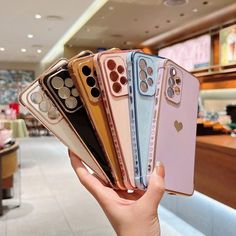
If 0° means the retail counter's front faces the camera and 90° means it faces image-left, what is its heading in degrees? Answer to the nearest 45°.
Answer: approximately 45°

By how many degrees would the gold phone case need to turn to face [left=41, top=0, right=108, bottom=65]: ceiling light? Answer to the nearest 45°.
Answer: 0° — it already faces it

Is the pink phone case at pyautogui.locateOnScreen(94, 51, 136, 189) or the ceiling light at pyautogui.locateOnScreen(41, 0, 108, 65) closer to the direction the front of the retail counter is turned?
the pink phone case

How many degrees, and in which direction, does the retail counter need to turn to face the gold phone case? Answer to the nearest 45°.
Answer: approximately 45° to its left

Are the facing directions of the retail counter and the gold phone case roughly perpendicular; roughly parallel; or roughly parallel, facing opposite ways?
roughly perpendicular

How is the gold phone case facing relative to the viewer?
away from the camera

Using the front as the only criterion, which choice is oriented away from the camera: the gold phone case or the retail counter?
the gold phone case

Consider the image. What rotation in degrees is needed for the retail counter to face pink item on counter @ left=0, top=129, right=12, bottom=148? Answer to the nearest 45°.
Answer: approximately 45° to its right

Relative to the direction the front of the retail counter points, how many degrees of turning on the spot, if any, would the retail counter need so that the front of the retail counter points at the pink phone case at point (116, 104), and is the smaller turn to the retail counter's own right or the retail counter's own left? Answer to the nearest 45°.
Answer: approximately 45° to the retail counter's own left

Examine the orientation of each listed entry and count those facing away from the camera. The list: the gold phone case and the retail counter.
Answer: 1
